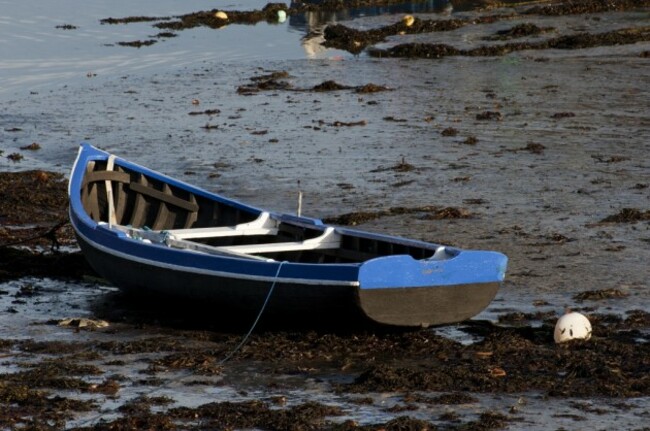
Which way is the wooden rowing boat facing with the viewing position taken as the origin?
facing away from the viewer and to the left of the viewer

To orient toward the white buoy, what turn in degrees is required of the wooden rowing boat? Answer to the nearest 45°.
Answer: approximately 180°
